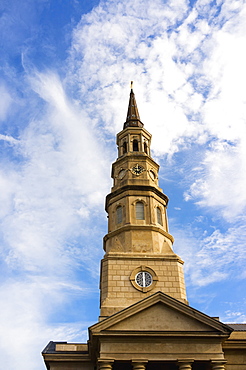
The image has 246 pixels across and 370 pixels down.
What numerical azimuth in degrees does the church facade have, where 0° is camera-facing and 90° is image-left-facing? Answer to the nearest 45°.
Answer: approximately 0°
